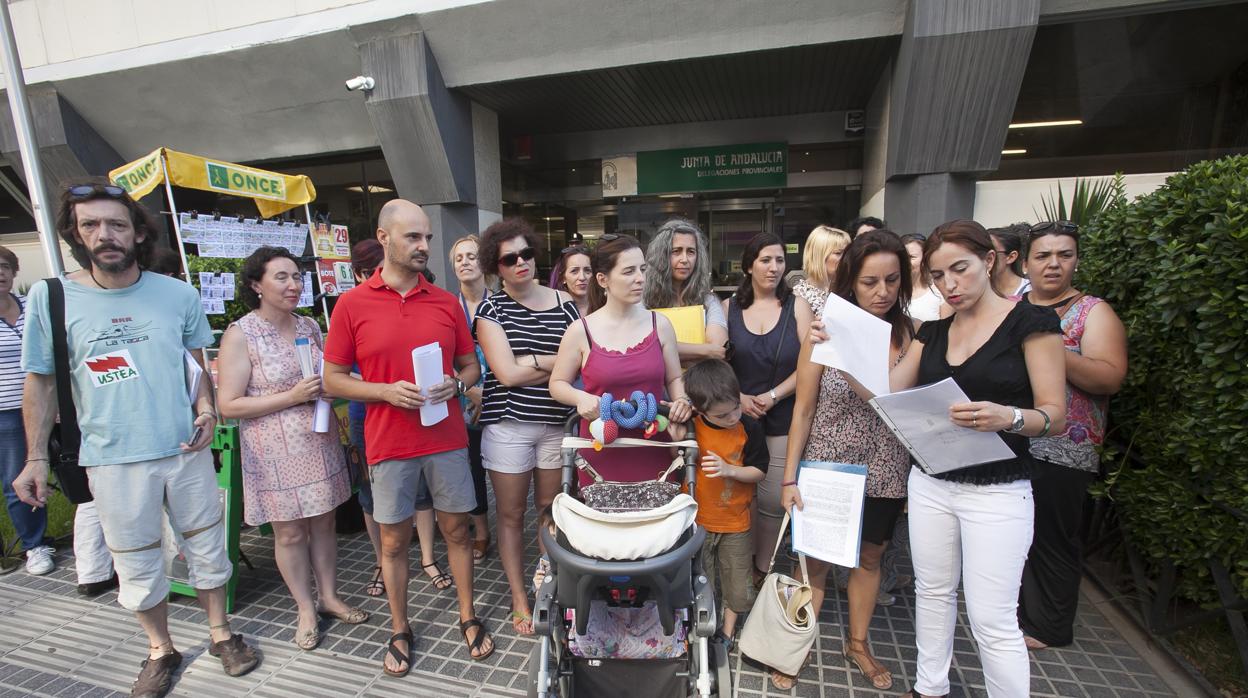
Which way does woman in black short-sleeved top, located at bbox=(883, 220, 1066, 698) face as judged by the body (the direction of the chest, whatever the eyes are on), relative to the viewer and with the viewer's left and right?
facing the viewer and to the left of the viewer

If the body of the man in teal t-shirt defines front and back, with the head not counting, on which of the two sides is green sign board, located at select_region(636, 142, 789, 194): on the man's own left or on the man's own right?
on the man's own left

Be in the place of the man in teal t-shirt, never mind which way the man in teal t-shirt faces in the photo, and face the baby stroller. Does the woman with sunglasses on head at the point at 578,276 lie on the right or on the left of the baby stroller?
left

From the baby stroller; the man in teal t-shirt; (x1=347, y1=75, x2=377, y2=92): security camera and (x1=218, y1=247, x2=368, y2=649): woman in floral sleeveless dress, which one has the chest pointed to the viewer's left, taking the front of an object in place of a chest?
the security camera

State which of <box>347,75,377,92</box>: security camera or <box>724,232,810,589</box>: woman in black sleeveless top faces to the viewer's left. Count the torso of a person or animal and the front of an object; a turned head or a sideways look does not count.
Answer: the security camera

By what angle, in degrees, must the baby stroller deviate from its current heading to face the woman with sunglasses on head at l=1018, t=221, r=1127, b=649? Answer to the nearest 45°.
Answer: approximately 90° to its left

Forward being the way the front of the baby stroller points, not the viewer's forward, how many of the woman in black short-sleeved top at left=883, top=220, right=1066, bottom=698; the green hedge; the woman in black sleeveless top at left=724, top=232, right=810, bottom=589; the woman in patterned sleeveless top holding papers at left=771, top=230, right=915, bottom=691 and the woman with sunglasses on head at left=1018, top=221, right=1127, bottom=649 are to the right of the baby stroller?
0

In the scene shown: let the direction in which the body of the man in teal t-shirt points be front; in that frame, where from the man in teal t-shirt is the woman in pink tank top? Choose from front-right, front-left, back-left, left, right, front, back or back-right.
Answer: front-left

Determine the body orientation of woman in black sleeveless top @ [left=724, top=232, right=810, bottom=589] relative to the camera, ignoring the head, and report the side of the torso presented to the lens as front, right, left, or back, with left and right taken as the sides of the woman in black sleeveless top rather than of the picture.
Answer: front

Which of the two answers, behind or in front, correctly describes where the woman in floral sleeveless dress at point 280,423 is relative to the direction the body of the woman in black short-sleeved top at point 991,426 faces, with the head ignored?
in front

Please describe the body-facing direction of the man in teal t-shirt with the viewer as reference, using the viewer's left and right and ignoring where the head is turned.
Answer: facing the viewer

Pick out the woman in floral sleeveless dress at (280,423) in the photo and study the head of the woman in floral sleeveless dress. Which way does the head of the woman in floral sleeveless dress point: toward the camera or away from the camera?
toward the camera

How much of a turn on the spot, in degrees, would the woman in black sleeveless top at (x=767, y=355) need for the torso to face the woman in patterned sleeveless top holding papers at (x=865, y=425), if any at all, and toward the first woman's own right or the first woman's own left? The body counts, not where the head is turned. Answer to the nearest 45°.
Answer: approximately 45° to the first woman's own left

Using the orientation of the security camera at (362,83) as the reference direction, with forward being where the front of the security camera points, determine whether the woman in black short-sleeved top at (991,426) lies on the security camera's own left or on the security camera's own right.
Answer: on the security camera's own left

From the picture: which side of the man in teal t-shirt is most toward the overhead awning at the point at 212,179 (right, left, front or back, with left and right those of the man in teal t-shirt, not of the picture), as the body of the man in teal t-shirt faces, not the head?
back

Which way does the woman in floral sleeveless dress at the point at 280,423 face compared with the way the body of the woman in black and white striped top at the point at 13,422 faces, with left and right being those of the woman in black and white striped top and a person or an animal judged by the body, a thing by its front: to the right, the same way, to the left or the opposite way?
the same way
